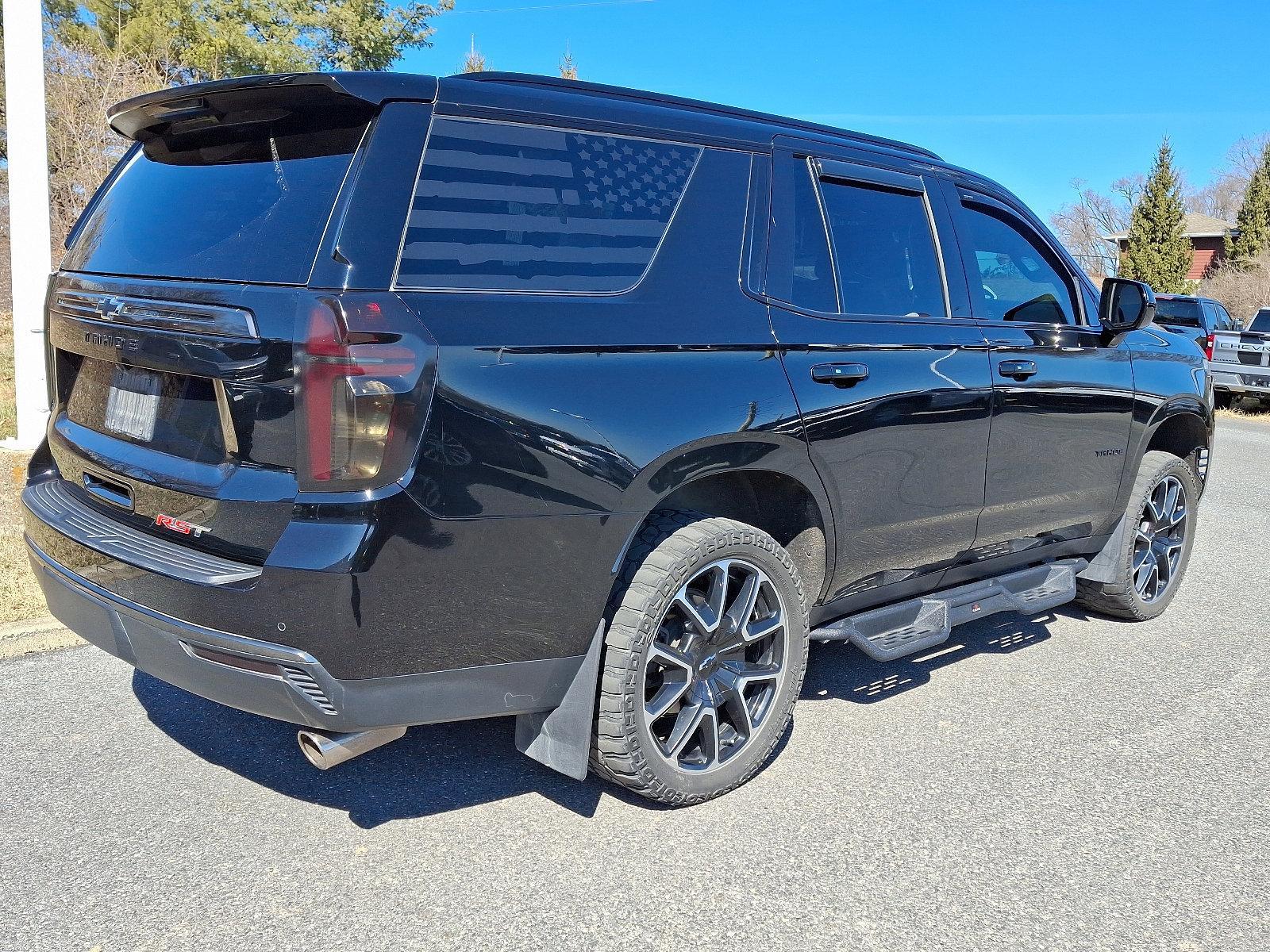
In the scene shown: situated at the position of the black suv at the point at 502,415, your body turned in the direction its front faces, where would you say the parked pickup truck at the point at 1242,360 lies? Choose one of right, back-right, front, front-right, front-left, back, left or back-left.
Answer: front

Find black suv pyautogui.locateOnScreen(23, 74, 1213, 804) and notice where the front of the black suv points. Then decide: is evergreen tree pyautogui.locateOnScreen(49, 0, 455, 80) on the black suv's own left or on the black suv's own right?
on the black suv's own left

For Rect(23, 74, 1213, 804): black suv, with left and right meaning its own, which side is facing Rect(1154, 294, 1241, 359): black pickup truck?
front

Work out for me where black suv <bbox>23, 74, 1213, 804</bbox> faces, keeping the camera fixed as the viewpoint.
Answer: facing away from the viewer and to the right of the viewer

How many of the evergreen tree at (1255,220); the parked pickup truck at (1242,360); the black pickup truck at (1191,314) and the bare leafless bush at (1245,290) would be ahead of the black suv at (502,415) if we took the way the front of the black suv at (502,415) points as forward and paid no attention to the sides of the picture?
4

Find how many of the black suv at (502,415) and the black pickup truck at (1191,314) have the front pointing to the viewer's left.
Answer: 0
